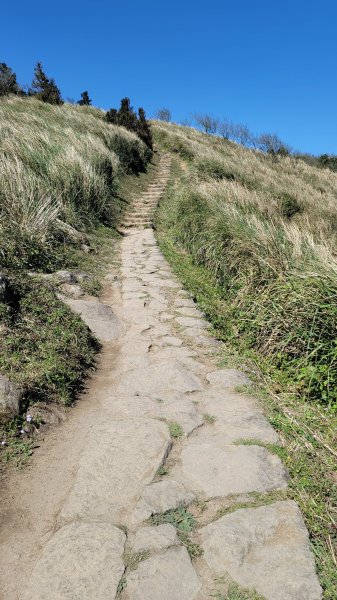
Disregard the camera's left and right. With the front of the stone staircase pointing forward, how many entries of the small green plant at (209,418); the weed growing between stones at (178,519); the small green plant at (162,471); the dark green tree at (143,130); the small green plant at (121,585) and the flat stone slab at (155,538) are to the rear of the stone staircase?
1

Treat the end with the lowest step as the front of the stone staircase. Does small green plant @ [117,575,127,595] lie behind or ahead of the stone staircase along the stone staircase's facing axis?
ahead

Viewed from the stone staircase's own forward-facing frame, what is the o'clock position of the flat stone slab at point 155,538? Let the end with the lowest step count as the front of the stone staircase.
The flat stone slab is roughly at 12 o'clock from the stone staircase.

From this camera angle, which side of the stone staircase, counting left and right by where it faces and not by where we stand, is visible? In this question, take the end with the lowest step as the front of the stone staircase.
front

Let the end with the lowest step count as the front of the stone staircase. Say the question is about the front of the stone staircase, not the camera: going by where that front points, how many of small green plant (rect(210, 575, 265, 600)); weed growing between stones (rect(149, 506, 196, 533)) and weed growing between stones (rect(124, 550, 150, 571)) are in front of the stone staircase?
3

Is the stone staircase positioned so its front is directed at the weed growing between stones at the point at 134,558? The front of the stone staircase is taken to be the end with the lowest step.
yes

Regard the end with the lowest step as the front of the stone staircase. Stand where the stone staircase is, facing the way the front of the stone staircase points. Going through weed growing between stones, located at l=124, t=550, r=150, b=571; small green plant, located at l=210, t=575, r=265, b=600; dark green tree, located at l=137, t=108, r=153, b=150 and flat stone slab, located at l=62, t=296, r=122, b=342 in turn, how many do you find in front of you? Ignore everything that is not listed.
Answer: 3

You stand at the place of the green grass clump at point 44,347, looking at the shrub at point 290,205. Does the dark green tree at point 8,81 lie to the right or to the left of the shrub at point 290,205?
left

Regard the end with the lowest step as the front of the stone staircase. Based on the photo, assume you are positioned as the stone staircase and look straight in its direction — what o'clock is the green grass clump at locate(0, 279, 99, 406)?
The green grass clump is roughly at 12 o'clock from the stone staircase.

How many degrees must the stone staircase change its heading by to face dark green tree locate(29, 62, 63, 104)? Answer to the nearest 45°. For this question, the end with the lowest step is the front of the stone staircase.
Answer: approximately 135° to its right

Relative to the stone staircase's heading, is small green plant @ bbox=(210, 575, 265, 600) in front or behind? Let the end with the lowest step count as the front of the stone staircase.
in front

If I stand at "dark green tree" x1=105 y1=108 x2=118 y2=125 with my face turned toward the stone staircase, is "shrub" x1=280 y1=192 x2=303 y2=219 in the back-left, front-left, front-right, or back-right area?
front-left

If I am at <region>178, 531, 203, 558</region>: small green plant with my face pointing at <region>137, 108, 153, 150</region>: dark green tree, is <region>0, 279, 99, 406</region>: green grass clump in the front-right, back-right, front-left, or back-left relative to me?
front-left

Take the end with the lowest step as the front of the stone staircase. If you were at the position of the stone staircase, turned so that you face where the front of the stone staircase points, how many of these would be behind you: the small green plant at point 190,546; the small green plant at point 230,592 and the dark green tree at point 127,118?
1

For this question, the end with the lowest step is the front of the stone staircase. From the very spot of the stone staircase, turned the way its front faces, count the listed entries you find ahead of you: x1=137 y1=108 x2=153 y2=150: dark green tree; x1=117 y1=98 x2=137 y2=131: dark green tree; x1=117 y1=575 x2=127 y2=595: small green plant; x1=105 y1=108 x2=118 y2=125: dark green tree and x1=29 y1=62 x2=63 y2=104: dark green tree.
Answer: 1

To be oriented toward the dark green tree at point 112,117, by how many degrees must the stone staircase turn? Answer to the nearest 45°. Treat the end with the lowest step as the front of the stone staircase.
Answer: approximately 180°

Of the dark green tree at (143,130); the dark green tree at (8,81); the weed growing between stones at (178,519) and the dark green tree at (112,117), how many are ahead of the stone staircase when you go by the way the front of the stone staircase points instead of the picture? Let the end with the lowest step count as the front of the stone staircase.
1

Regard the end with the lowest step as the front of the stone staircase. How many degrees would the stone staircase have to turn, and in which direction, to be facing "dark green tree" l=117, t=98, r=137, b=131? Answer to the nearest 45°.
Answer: approximately 180°

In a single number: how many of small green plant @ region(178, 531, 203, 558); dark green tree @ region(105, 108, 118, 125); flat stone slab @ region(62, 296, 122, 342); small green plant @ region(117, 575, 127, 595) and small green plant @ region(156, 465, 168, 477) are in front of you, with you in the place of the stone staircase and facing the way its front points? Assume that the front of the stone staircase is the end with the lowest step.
4

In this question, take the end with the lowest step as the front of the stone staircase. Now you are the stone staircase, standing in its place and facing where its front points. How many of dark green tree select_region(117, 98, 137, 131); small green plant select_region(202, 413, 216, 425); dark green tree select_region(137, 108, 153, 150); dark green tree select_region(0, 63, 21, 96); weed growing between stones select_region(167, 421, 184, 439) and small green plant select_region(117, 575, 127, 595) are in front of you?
3

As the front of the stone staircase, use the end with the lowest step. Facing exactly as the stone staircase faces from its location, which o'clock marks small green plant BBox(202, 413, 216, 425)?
The small green plant is roughly at 12 o'clock from the stone staircase.
